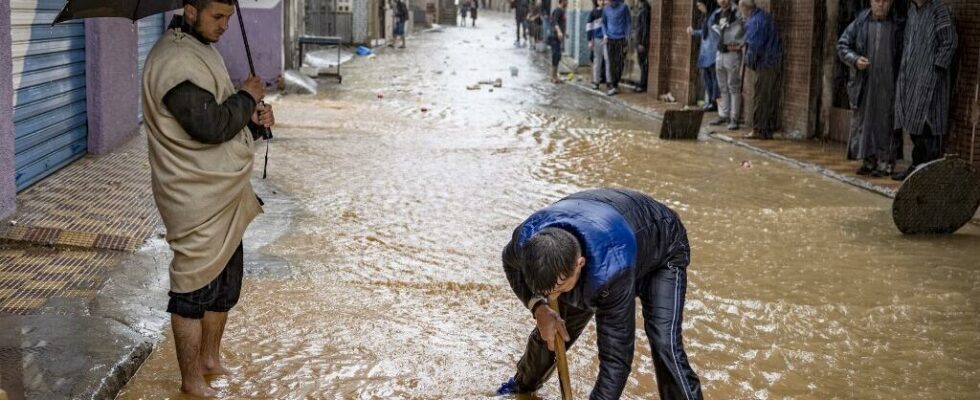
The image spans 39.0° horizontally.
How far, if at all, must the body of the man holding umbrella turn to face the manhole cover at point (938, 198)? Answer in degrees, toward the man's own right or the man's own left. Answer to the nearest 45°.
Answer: approximately 45° to the man's own left

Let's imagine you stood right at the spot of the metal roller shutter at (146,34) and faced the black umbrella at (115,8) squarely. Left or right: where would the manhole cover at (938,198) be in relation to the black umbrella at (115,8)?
left

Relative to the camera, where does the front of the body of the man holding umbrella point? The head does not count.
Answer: to the viewer's right

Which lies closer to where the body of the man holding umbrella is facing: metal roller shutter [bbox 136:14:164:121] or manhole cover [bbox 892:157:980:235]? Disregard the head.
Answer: the manhole cover

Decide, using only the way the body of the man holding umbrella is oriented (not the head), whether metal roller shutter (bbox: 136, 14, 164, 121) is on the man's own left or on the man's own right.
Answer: on the man's own left
